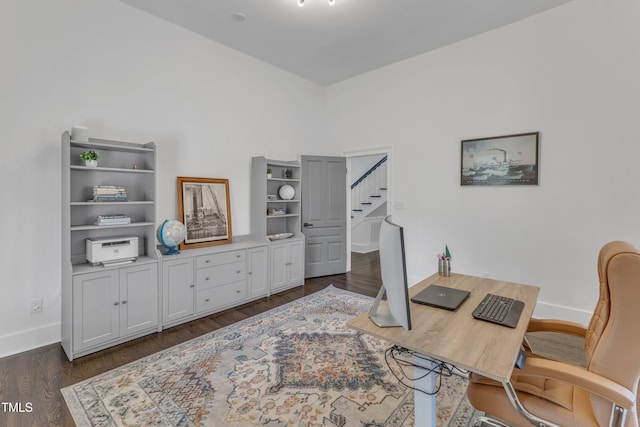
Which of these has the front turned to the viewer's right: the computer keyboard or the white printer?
the computer keyboard

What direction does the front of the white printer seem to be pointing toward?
toward the camera

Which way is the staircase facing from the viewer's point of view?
to the viewer's left

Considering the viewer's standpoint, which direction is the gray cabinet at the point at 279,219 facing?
facing the viewer and to the right of the viewer

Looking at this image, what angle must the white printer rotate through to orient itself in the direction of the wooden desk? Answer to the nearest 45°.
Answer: approximately 45° to its left

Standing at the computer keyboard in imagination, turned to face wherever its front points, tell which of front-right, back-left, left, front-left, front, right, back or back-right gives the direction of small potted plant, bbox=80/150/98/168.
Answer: back

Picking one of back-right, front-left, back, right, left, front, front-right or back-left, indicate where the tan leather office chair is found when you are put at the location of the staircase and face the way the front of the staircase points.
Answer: left

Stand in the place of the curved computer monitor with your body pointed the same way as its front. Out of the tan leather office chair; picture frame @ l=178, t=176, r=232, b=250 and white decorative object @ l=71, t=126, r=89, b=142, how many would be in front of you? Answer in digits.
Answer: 1

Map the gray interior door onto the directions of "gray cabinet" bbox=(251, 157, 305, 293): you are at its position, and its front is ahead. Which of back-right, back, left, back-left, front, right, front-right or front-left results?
left

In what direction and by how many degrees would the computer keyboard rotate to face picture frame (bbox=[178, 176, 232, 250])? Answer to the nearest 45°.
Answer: approximately 180°

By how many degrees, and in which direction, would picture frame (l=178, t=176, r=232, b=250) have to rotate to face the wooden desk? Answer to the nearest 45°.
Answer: approximately 45° to its right

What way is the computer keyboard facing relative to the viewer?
to the viewer's right

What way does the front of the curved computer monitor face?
to the viewer's right

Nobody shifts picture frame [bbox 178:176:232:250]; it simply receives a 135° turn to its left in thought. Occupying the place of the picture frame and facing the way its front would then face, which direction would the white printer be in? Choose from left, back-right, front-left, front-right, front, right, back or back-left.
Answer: back-left
